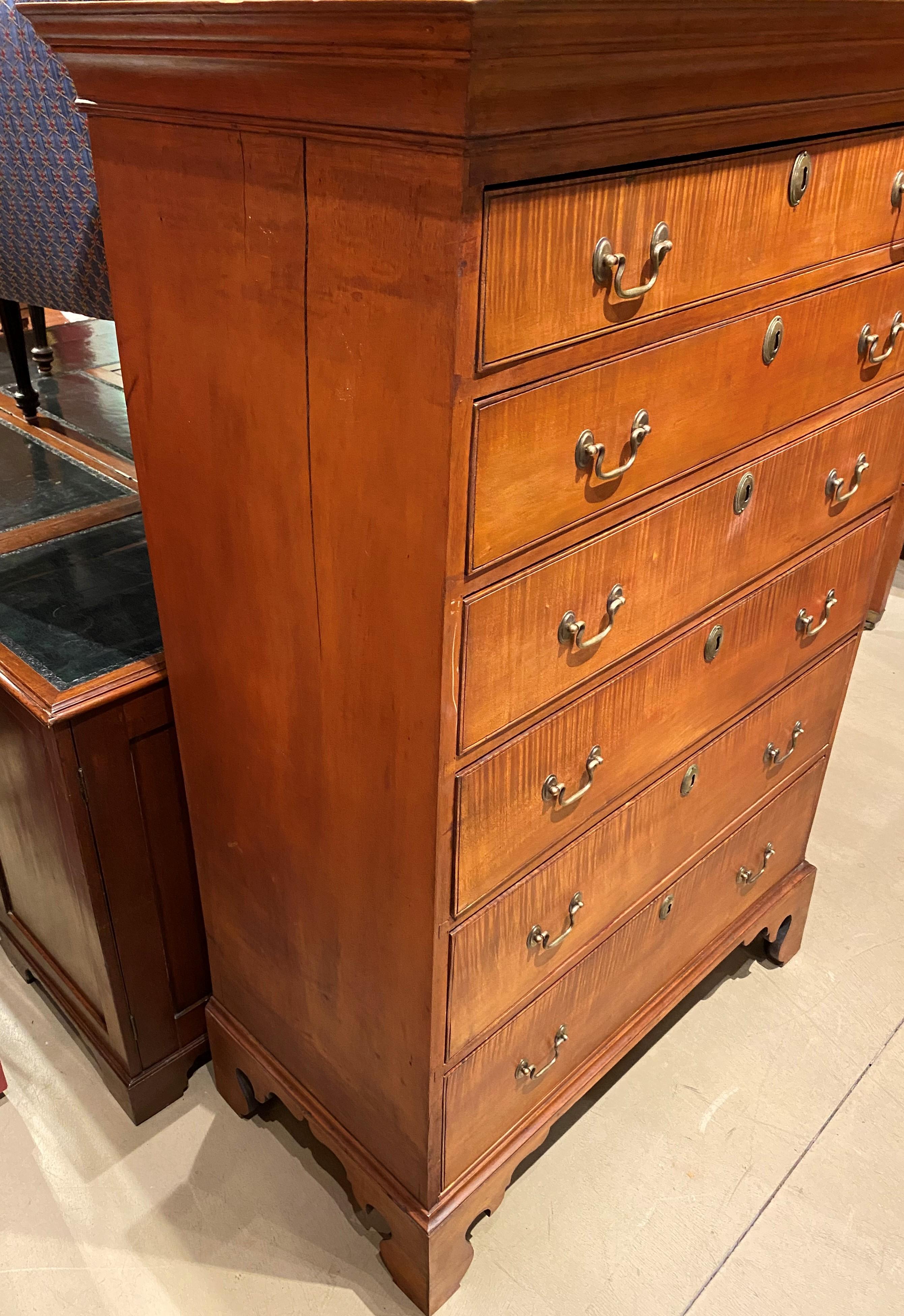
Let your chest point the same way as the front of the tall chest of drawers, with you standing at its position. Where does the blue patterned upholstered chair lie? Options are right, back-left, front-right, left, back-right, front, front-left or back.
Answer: back

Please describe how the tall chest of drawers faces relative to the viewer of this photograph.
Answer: facing the viewer and to the right of the viewer
